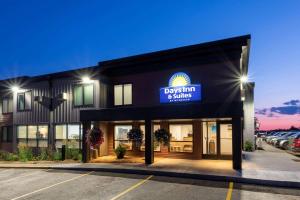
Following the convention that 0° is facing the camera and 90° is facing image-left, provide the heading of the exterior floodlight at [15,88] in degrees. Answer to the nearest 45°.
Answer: approximately 0°

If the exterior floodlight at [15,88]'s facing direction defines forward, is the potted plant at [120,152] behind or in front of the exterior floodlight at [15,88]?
in front

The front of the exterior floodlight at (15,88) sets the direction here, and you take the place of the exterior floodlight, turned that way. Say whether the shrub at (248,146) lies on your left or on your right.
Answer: on your left

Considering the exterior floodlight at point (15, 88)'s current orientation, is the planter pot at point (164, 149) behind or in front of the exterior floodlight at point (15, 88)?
in front

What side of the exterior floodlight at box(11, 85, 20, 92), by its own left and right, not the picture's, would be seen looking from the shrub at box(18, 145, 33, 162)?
front

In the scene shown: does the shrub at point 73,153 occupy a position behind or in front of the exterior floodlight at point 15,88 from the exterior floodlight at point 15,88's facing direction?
in front
